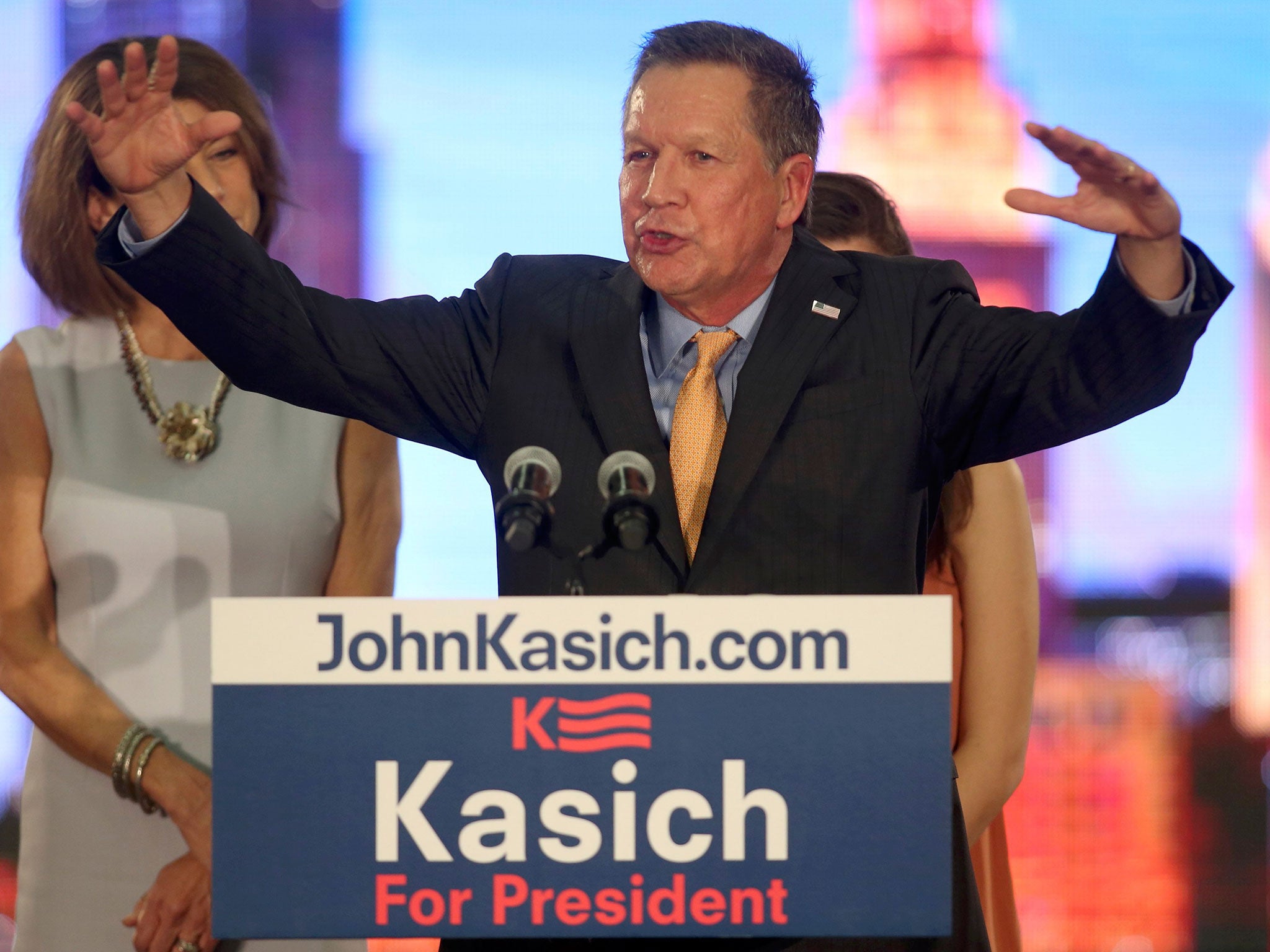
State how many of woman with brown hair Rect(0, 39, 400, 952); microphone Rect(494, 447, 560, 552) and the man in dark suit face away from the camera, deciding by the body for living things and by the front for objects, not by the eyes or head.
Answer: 1

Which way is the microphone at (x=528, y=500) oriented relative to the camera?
away from the camera

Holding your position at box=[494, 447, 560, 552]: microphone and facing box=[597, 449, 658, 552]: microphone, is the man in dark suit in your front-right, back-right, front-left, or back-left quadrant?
front-left

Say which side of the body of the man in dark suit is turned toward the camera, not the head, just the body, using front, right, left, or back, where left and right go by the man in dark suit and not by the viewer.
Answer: front

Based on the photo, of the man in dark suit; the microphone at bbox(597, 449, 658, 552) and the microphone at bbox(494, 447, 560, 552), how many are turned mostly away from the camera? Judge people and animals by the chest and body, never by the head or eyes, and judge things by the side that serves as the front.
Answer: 2

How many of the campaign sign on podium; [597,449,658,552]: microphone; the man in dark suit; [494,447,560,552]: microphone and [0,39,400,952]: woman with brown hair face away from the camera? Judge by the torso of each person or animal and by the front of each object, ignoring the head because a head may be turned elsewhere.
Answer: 2

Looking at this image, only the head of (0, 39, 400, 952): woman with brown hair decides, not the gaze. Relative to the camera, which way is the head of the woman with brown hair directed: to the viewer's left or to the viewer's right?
to the viewer's right

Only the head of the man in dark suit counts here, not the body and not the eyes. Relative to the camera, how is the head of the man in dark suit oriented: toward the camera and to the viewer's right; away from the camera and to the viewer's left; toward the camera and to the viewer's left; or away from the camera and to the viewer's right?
toward the camera and to the viewer's left

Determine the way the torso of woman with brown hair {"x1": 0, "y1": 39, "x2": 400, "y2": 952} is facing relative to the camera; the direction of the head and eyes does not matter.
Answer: toward the camera

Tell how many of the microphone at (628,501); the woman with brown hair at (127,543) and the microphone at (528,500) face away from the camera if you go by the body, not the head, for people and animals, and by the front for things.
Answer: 2

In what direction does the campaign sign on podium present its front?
toward the camera

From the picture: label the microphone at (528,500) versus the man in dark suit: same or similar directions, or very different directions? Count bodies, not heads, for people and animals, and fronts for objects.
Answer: very different directions

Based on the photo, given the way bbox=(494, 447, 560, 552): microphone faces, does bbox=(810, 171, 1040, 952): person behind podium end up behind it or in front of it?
in front
